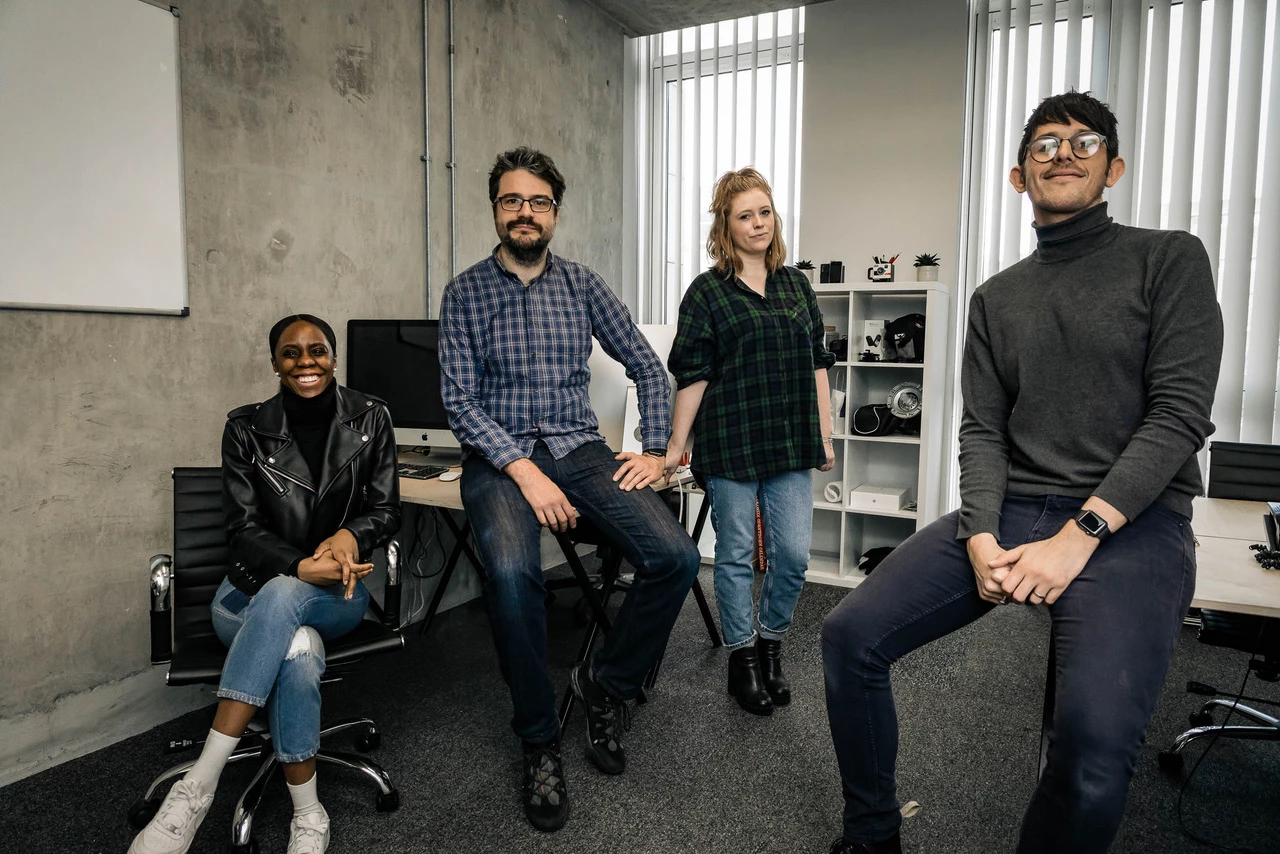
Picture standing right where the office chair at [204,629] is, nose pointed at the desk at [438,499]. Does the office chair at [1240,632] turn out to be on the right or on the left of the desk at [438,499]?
right

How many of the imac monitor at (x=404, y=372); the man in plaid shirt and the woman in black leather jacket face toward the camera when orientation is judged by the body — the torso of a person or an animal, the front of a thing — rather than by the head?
3

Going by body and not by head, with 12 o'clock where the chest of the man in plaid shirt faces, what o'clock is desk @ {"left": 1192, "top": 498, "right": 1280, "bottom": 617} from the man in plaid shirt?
The desk is roughly at 10 o'clock from the man in plaid shirt.

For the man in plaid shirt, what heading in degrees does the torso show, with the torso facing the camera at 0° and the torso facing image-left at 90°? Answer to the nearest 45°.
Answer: approximately 0°

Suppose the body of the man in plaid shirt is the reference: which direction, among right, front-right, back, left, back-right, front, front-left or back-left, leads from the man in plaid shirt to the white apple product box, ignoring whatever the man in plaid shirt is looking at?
back-left

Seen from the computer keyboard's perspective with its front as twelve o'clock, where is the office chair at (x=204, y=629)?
The office chair is roughly at 1 o'clock from the computer keyboard.

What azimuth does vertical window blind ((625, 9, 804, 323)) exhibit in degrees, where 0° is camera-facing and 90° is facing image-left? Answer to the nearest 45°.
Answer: approximately 45°

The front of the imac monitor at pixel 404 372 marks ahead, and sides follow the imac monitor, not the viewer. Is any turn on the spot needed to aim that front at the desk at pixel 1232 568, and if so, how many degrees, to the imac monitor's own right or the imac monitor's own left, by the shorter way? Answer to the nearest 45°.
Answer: approximately 45° to the imac monitor's own left

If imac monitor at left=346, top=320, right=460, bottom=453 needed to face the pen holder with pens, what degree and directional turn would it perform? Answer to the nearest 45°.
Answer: approximately 90° to its left

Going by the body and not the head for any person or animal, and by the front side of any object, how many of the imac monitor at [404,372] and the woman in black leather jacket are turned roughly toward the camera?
2

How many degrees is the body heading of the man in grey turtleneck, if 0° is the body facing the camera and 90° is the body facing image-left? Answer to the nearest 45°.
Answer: approximately 45°
